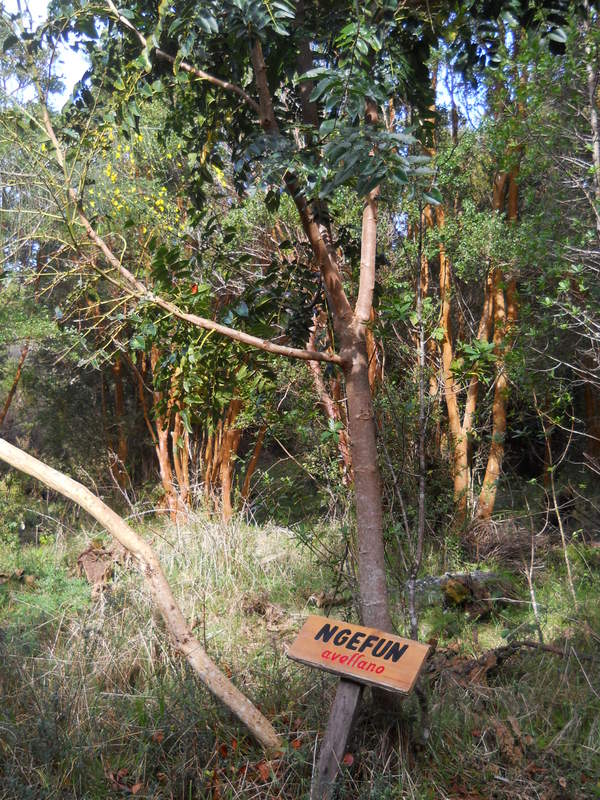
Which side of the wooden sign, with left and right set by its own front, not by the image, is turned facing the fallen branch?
right

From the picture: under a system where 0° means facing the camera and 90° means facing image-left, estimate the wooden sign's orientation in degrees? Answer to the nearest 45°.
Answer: approximately 0°
